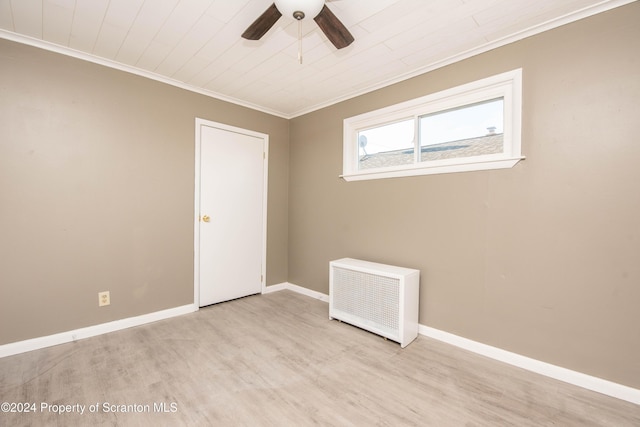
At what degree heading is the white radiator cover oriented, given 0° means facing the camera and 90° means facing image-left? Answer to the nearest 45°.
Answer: approximately 45°

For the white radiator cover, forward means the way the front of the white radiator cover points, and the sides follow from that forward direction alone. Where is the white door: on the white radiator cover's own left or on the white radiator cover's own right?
on the white radiator cover's own right
